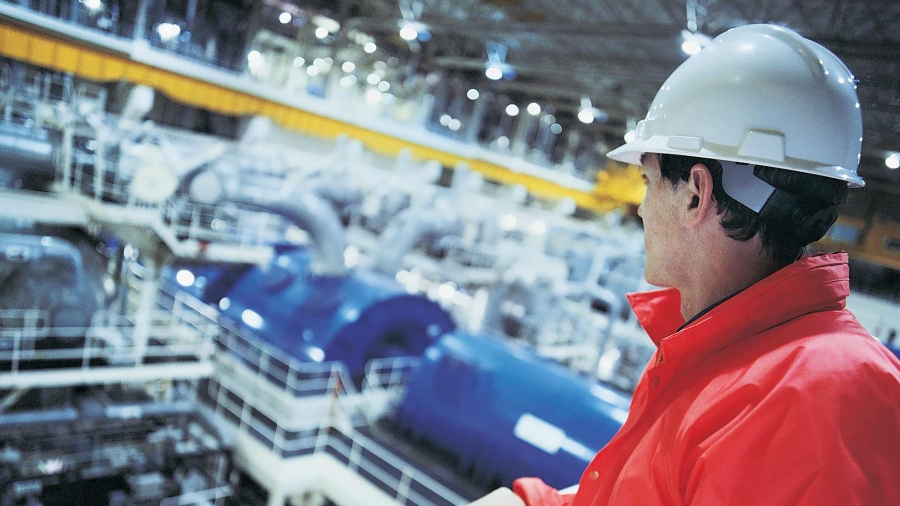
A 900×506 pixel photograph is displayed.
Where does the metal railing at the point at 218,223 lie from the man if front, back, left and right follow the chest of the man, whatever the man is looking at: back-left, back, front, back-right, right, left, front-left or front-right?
front-right

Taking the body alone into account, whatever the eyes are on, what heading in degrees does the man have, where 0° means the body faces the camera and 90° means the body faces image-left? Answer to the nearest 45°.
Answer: approximately 90°

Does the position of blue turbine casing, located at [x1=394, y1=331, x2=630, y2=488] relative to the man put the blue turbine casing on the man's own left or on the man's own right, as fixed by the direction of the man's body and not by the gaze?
on the man's own right

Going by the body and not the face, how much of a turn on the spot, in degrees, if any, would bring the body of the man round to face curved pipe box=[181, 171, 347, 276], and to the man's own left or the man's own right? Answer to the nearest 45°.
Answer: approximately 45° to the man's own right

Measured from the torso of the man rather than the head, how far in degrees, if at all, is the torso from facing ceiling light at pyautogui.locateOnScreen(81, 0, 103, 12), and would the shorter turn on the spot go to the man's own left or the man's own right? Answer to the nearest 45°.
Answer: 0° — they already face it

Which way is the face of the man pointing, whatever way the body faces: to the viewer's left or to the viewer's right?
to the viewer's left

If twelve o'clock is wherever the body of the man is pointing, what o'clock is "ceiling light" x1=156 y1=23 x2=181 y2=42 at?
The ceiling light is roughly at 1 o'clock from the man.

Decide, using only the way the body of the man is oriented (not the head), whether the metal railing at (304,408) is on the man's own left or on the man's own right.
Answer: on the man's own right
